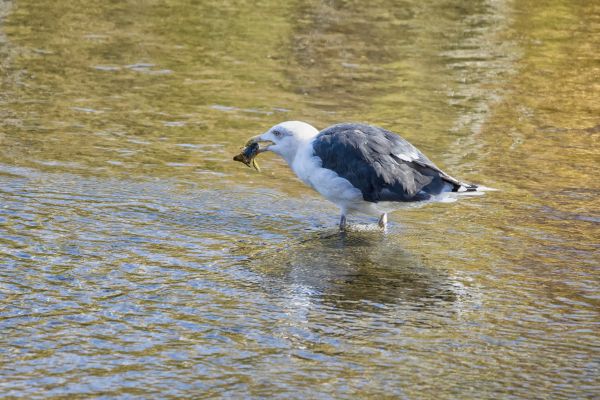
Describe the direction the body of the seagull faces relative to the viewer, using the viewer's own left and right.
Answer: facing to the left of the viewer
